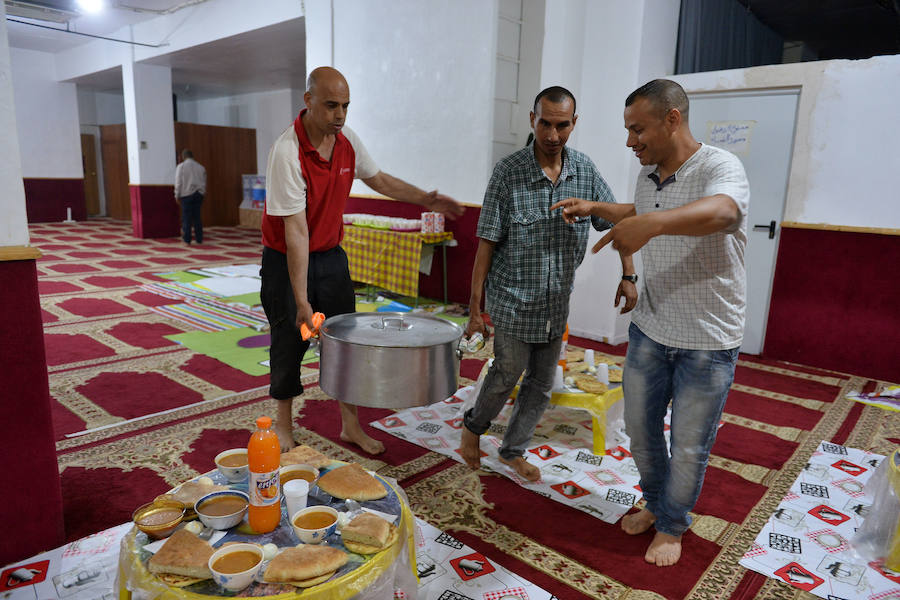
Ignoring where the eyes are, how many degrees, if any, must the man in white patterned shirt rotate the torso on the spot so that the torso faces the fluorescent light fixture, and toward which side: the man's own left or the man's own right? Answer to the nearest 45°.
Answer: approximately 90° to the man's own right

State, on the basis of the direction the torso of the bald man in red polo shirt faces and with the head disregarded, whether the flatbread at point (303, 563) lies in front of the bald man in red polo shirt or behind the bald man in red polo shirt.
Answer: in front

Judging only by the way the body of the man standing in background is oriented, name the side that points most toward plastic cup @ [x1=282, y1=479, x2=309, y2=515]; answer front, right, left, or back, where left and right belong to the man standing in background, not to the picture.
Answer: back

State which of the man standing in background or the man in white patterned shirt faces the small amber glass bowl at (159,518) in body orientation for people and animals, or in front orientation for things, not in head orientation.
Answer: the man in white patterned shirt

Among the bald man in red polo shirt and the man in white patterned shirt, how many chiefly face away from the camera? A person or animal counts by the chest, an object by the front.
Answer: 0

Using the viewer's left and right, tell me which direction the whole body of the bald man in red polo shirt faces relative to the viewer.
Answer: facing the viewer and to the right of the viewer

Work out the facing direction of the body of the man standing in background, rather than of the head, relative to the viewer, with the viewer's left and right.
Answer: facing away from the viewer

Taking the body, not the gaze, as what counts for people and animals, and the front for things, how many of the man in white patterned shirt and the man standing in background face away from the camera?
1

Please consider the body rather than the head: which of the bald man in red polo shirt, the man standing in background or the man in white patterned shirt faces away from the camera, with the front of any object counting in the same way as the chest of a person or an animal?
the man standing in background

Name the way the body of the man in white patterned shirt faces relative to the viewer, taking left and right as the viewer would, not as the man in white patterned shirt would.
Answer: facing the viewer and to the left of the viewer

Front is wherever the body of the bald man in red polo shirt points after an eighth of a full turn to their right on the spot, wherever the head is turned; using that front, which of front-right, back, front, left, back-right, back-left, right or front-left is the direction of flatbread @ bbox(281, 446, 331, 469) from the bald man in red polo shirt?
front

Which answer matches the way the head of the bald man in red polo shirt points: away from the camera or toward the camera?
toward the camera

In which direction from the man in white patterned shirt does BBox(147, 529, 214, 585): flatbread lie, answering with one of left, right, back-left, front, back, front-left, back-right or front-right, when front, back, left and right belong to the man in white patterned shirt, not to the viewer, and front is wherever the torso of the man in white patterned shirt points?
front

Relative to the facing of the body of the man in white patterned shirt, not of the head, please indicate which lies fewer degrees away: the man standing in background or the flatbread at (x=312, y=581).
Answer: the flatbread
